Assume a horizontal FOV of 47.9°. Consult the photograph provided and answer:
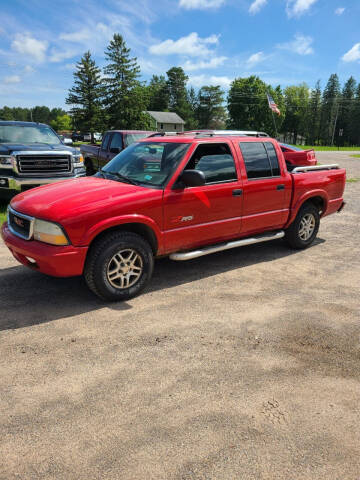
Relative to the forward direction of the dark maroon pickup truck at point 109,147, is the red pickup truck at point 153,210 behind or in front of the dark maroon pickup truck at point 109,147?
in front

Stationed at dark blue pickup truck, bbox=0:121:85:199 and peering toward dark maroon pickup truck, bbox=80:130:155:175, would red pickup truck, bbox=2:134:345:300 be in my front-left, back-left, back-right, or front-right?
back-right

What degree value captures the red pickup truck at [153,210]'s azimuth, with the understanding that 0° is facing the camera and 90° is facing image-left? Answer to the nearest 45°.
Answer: approximately 45°

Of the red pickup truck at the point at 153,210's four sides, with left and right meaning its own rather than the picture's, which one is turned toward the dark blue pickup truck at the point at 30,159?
right

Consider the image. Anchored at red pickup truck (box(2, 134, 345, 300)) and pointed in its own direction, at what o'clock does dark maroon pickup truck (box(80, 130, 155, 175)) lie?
The dark maroon pickup truck is roughly at 4 o'clock from the red pickup truck.
